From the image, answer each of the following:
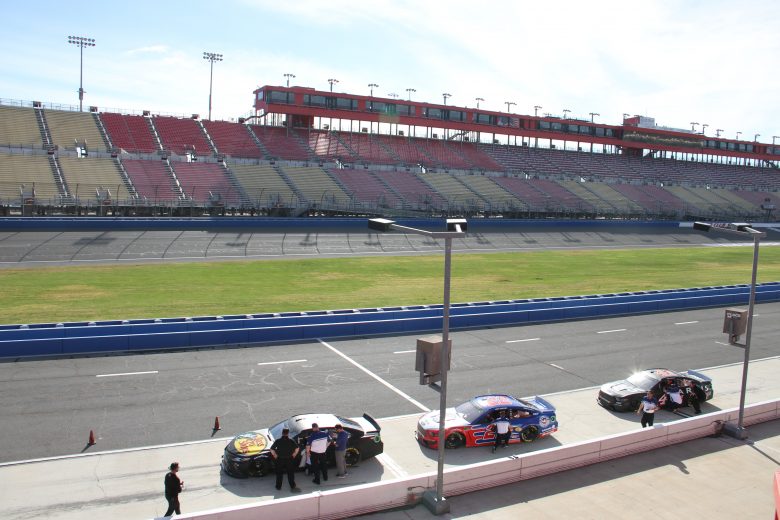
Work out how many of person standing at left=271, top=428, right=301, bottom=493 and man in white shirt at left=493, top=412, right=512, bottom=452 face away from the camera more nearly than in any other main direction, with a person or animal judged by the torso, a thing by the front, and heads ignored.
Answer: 2

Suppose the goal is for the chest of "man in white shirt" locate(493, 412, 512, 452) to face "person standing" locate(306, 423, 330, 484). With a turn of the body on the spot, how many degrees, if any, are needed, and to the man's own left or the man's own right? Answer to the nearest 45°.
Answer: approximately 135° to the man's own left

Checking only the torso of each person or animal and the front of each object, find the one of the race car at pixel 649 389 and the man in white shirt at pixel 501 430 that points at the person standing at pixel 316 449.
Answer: the race car

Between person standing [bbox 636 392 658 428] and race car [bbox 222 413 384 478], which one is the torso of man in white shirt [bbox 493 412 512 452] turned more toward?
the person standing

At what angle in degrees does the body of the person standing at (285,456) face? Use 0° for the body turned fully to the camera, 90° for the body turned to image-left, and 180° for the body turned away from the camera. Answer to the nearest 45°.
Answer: approximately 180°

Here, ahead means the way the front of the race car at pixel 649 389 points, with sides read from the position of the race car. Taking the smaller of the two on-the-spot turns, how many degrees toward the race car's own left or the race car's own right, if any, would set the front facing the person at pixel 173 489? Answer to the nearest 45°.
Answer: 0° — it already faces them

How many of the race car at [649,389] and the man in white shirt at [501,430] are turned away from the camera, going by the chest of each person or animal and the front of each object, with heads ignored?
1

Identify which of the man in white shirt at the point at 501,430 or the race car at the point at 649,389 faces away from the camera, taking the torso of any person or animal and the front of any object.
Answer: the man in white shirt

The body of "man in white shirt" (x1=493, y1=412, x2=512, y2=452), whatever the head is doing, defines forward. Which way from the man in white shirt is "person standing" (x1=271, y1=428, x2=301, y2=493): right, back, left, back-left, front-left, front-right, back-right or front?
back-left

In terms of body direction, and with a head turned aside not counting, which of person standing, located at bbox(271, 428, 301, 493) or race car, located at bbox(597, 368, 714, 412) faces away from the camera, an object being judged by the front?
the person standing

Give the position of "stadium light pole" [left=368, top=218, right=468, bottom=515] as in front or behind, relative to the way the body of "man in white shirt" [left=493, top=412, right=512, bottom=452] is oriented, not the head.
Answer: behind

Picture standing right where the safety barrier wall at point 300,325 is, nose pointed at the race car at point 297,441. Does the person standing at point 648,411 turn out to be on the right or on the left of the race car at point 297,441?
left

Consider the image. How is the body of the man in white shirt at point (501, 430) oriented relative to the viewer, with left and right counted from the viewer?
facing away from the viewer

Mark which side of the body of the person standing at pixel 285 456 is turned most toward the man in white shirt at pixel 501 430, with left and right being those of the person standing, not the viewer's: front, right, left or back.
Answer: right

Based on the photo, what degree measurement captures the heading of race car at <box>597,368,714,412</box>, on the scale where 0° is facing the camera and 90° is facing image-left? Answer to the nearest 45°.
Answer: approximately 45°
